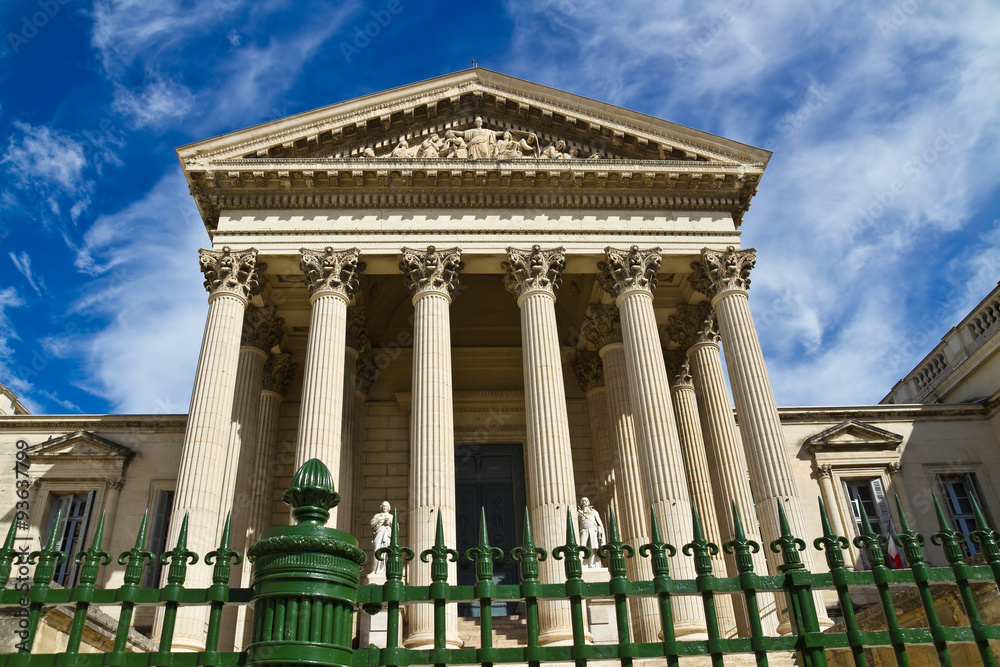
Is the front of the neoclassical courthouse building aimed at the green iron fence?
yes

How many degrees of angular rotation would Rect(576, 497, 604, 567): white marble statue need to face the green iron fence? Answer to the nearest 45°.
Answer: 0° — it already faces it

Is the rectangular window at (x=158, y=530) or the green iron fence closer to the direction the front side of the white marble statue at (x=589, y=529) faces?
the green iron fence

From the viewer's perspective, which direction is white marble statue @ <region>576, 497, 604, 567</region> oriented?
toward the camera

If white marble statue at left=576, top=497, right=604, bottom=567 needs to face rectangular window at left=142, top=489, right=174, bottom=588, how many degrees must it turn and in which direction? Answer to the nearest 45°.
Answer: approximately 90° to its right

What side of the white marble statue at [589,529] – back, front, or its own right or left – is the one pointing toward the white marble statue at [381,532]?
right

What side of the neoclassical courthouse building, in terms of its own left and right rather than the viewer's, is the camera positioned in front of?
front
